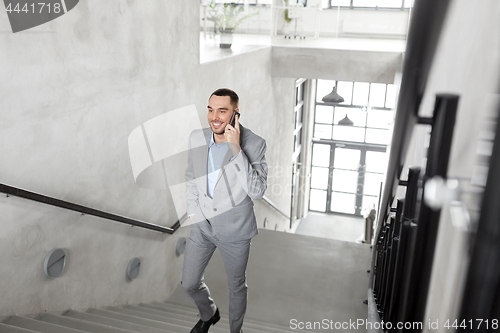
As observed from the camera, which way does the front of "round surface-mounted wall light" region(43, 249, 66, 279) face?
facing the viewer and to the right of the viewer

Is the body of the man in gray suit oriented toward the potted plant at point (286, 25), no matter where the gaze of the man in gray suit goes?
no

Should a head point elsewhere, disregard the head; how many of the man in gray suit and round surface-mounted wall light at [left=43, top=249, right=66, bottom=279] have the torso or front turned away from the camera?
0

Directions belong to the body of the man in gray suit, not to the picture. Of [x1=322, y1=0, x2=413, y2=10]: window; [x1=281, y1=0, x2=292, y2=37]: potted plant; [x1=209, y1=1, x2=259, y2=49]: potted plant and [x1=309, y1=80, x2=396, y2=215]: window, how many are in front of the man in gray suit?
0

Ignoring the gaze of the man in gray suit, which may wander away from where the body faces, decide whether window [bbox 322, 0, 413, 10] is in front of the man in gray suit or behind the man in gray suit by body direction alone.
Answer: behind

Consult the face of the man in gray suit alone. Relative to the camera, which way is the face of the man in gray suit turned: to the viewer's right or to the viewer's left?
to the viewer's left

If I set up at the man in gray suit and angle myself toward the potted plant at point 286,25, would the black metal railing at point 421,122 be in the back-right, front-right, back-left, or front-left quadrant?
back-right

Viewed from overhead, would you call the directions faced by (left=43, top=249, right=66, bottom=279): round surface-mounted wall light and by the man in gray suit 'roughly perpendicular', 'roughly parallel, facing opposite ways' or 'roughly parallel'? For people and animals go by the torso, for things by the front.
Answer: roughly perpendicular

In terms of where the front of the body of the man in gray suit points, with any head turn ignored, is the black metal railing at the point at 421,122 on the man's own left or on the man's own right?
on the man's own left

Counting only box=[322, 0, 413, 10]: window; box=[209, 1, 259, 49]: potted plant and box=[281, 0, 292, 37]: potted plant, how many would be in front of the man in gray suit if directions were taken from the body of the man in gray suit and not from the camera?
0

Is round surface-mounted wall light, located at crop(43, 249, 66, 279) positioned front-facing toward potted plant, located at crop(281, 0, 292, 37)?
no

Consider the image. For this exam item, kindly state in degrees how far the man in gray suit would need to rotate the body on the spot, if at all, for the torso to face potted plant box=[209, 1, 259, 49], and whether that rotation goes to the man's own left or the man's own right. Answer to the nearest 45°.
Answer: approximately 135° to the man's own right

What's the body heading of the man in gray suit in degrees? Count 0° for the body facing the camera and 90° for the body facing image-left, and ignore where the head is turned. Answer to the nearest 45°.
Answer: approximately 45°

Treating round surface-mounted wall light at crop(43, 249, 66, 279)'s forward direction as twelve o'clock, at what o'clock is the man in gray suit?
The man in gray suit is roughly at 11 o'clock from the round surface-mounted wall light.
